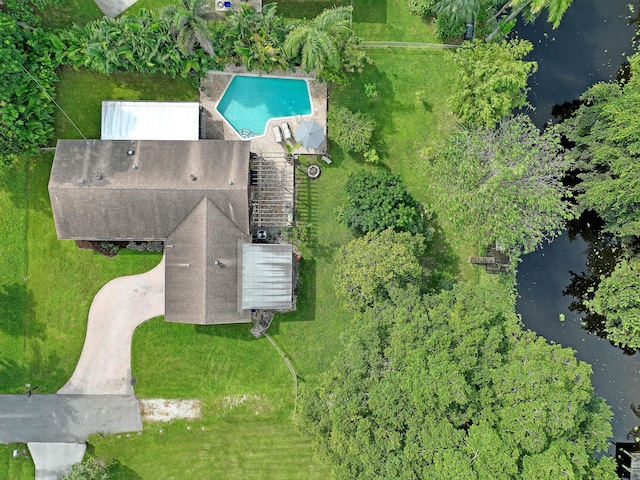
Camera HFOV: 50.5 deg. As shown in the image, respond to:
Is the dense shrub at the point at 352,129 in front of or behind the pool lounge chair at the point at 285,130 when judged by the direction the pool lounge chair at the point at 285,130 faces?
behind

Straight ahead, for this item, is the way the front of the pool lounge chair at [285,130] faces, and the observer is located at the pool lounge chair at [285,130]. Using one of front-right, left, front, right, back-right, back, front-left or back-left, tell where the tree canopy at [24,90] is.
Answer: front-left
